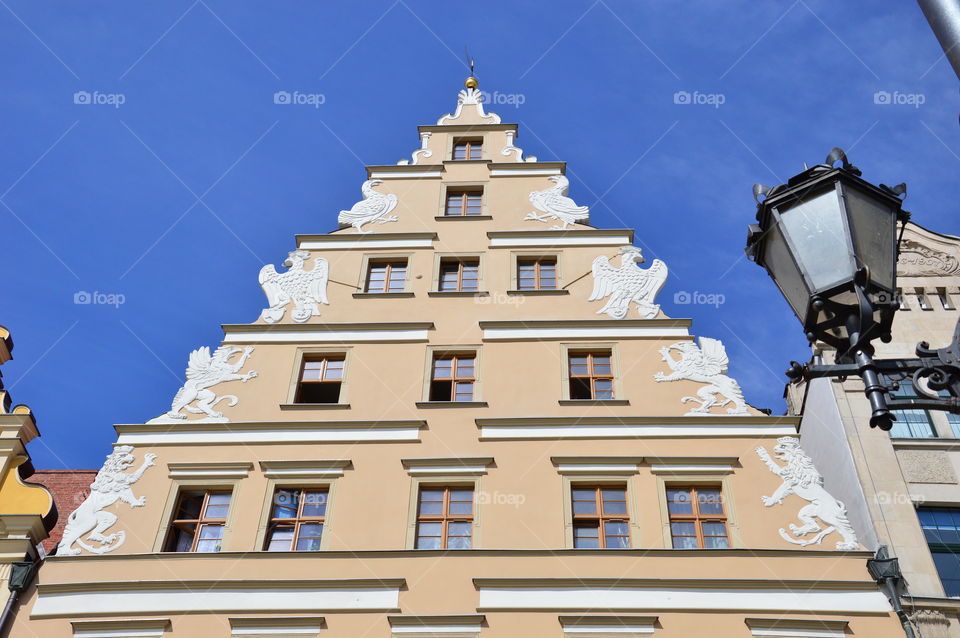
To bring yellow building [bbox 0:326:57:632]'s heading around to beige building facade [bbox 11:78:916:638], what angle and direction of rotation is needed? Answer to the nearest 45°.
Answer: approximately 45° to its left

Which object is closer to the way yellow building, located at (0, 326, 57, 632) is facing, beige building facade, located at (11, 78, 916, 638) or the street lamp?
the street lamp

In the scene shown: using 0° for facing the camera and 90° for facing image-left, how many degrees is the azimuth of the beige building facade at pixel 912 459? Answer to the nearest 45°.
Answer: approximately 0°

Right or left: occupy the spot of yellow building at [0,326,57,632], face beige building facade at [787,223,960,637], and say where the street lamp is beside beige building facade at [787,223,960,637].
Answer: right

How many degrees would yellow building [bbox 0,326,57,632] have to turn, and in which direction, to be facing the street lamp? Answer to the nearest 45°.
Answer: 0° — it already faces it

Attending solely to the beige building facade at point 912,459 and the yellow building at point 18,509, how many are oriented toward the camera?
2

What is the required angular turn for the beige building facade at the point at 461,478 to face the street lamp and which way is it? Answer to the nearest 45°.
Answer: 0° — it already faces it

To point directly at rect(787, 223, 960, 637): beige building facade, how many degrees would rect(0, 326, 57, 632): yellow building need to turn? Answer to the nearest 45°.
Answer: approximately 45° to its left

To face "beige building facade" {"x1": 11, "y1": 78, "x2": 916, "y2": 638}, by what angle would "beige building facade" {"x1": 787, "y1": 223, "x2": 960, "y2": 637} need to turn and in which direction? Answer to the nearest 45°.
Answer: approximately 45° to its right

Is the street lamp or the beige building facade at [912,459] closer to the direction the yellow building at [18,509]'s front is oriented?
the street lamp

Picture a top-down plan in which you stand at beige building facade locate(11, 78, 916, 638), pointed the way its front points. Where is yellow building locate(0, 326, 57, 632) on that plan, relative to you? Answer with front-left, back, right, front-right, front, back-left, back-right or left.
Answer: right

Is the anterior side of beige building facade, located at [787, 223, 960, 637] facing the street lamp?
yes
